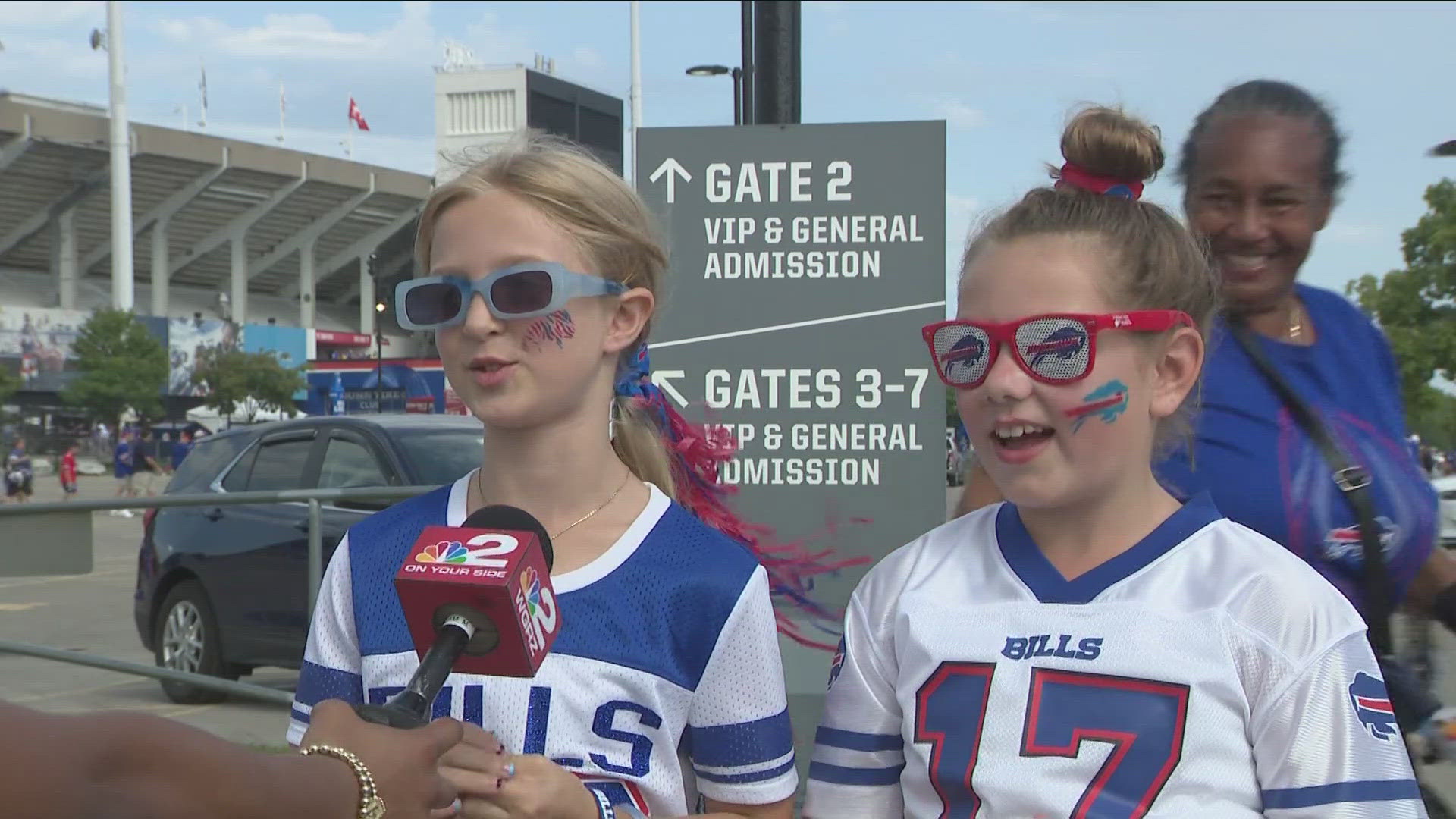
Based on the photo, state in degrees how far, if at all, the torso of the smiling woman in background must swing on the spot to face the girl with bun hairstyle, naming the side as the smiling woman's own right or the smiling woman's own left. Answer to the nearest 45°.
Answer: approximately 45° to the smiling woman's own right

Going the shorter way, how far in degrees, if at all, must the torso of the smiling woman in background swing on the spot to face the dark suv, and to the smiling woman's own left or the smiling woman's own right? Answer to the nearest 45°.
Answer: approximately 135° to the smiling woman's own right

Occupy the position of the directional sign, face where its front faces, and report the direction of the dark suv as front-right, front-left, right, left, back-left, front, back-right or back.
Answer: back-right

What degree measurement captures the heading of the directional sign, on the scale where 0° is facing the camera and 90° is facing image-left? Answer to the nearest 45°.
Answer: approximately 0°

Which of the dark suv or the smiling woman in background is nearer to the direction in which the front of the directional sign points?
the smiling woman in background

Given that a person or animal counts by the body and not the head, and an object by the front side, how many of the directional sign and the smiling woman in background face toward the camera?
2

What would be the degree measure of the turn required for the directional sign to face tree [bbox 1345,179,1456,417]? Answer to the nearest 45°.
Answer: approximately 135° to its left
